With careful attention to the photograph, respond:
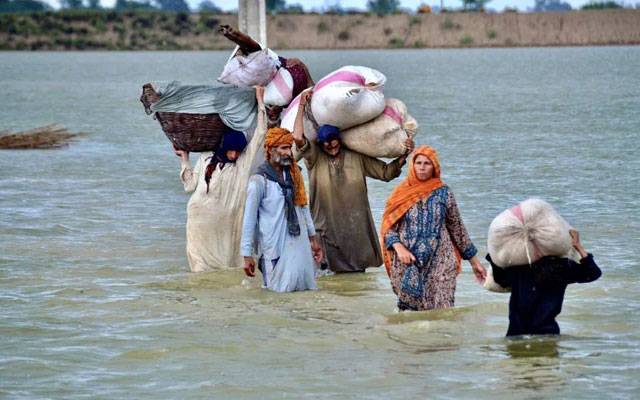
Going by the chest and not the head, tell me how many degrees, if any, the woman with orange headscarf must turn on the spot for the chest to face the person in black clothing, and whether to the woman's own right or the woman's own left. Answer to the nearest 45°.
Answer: approximately 45° to the woman's own left

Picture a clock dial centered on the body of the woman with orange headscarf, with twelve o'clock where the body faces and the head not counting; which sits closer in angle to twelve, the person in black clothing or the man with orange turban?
the person in black clothing

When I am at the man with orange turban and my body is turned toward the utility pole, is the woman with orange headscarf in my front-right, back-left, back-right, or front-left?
back-right

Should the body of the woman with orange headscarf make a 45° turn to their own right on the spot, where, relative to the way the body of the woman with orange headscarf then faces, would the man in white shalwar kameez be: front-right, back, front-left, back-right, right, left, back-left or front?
right

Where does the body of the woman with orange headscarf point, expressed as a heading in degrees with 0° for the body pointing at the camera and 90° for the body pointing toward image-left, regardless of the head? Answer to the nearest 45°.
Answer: approximately 0°

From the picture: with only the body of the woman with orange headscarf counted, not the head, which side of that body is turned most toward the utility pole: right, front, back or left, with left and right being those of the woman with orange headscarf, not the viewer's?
back
